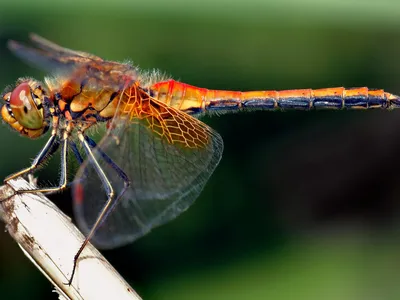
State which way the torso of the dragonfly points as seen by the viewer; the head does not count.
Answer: to the viewer's left
